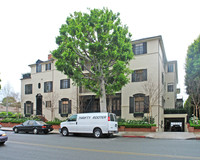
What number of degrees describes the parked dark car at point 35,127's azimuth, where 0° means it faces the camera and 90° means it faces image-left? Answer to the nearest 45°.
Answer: approximately 135°

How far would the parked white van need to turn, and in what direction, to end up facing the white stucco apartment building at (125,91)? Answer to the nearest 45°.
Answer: approximately 45° to its right

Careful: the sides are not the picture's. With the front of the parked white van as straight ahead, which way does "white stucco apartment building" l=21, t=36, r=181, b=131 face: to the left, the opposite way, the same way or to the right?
to the left

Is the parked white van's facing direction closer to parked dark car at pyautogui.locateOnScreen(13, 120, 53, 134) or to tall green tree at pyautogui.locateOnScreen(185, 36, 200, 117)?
the parked dark car

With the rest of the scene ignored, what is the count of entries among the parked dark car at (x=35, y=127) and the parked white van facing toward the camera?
0

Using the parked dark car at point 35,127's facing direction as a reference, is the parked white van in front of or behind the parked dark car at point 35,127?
behind

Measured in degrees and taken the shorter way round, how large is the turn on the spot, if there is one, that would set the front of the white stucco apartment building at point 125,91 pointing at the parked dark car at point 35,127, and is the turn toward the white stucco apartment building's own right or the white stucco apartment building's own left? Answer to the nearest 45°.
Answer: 0° — it already faces it

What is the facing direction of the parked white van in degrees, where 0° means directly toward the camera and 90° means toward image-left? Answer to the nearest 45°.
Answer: approximately 135°

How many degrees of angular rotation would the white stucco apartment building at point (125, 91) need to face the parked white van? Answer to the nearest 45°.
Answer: approximately 45° to its left

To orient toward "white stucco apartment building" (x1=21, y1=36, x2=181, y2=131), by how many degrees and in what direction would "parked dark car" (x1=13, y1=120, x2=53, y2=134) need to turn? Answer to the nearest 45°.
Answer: approximately 90° to its right

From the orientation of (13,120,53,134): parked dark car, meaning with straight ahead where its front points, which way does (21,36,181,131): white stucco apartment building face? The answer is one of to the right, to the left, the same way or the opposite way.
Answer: to the left
